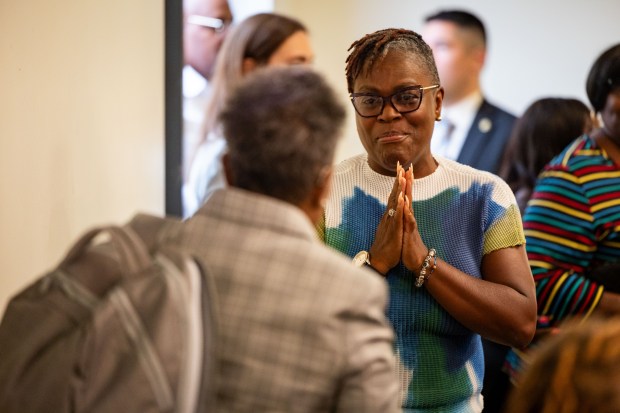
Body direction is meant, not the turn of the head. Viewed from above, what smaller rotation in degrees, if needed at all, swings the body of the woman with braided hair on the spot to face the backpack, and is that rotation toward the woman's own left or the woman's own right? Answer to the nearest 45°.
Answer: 0° — they already face it

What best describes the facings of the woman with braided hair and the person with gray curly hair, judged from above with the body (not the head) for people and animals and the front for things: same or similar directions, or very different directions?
very different directions

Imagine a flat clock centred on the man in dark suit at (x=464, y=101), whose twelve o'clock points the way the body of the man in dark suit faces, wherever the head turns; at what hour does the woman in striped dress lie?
The woman in striped dress is roughly at 10 o'clock from the man in dark suit.

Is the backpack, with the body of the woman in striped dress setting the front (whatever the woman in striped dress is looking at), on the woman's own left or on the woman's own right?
on the woman's own right

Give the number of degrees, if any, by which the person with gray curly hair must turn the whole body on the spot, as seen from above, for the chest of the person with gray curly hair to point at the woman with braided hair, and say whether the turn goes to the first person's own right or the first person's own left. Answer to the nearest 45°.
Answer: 0° — they already face them

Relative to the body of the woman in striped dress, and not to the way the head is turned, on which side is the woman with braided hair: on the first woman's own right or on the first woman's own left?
on the first woman's own right
